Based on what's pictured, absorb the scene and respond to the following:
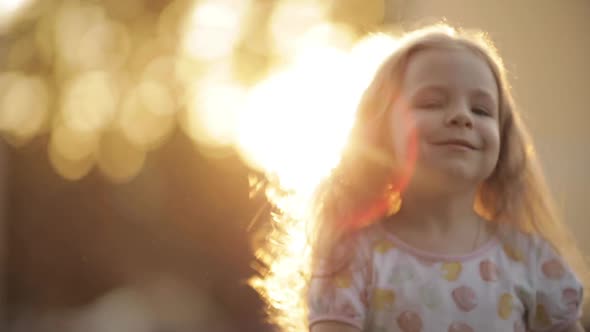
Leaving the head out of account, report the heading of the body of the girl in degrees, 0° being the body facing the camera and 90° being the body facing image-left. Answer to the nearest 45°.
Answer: approximately 0°
